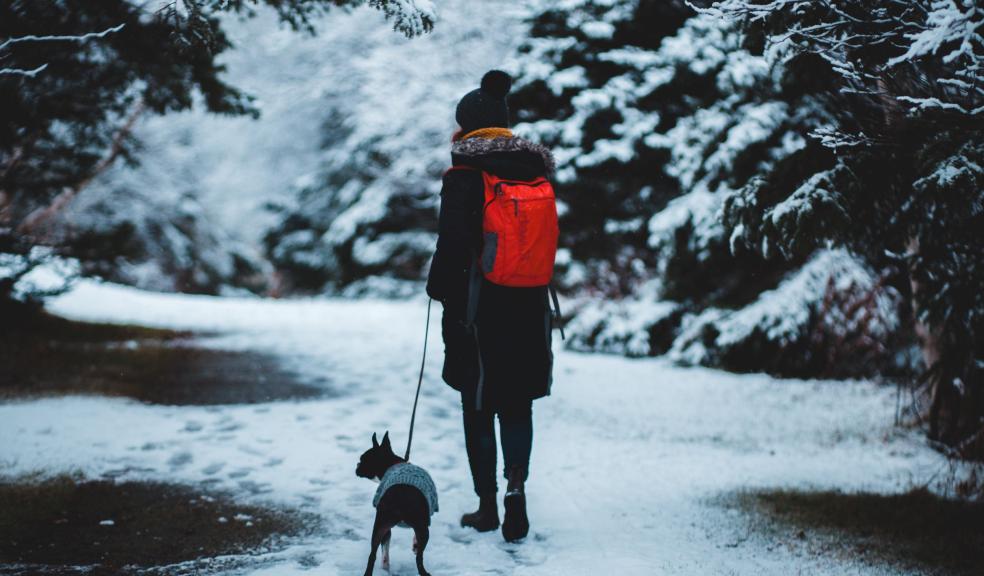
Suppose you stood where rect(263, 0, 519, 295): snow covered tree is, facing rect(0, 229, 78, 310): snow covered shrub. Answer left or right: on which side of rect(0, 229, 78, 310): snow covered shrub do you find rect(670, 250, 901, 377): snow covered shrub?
left

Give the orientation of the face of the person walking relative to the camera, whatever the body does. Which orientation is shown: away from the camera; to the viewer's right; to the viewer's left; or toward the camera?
away from the camera

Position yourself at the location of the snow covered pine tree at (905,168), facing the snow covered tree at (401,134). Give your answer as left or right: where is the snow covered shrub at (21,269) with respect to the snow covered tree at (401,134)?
left

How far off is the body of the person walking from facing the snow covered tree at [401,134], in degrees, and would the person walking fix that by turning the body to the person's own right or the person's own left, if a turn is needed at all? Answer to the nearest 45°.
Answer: approximately 45° to the person's own right

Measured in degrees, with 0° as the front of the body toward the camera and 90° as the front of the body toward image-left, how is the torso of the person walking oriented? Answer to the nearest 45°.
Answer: approximately 135°

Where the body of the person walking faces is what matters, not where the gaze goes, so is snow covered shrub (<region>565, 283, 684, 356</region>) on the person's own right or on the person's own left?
on the person's own right

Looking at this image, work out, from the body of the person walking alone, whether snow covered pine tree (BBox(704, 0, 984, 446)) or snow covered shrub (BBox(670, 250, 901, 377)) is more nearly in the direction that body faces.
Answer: the snow covered shrub

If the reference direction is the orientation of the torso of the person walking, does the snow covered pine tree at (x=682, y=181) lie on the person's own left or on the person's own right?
on the person's own right
